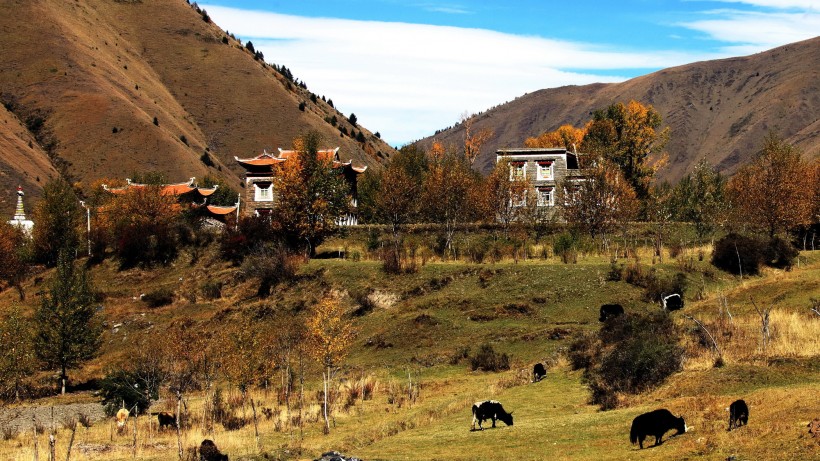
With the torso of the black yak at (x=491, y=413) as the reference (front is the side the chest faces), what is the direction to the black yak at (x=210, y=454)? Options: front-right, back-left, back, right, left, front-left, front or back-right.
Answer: back

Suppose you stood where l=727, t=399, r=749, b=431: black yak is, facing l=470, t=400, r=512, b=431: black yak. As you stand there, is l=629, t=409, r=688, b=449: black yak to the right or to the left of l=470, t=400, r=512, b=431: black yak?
left

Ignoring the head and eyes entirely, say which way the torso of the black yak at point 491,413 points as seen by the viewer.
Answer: to the viewer's right

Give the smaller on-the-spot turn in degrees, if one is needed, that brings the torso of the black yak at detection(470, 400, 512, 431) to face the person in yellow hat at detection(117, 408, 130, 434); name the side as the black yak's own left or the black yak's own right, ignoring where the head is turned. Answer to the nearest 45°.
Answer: approximately 135° to the black yak's own left

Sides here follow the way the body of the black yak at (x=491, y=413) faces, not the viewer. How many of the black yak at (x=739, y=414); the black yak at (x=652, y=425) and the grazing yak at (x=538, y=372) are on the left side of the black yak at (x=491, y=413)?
1

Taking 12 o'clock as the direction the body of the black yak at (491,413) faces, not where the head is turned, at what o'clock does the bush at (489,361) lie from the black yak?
The bush is roughly at 9 o'clock from the black yak.

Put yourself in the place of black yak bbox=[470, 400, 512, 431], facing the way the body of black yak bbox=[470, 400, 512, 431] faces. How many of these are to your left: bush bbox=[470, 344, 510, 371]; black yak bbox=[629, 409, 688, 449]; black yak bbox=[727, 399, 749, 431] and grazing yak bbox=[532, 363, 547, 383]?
2

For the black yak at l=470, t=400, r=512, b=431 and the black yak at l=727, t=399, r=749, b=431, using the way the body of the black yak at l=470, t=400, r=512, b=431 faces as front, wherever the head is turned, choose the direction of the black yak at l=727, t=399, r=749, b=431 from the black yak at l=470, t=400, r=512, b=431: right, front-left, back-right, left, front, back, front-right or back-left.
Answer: front-right

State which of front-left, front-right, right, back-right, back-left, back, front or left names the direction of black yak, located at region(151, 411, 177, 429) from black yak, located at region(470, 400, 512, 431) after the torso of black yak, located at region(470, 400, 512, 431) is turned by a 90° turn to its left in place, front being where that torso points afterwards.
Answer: front-left
